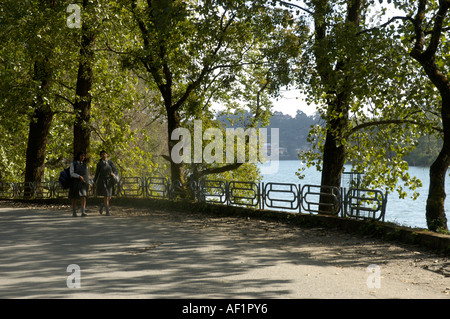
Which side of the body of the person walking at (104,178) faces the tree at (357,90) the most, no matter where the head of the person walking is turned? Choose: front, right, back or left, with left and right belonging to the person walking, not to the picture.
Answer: left

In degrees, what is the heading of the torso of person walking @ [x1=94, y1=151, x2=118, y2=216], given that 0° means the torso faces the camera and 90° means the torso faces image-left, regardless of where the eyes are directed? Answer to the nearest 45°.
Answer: approximately 0°

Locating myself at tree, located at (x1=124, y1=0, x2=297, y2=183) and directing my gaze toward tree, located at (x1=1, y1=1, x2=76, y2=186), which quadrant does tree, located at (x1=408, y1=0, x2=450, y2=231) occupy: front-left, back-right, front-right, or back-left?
back-left

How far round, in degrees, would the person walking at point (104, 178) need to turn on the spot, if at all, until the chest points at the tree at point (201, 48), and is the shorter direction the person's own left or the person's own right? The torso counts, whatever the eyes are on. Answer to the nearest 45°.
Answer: approximately 135° to the person's own left

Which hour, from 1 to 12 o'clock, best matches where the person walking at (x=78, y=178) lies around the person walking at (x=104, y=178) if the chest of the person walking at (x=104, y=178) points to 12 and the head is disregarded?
the person walking at (x=78, y=178) is roughly at 2 o'clock from the person walking at (x=104, y=178).

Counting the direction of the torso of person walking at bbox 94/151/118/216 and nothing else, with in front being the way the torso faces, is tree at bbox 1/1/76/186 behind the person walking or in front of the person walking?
behind

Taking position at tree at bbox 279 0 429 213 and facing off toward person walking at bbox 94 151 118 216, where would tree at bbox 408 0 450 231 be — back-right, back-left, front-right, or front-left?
back-left

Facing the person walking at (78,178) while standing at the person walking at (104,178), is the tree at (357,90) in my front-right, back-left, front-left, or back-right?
back-left

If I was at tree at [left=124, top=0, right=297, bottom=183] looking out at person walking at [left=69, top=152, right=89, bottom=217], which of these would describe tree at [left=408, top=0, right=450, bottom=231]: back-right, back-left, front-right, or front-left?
front-left

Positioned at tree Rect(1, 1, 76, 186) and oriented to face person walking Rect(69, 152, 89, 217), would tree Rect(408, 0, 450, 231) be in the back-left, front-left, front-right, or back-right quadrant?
front-left

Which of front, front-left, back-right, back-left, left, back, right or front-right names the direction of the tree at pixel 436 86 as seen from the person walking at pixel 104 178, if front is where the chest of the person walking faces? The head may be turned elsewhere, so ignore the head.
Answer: front-left
